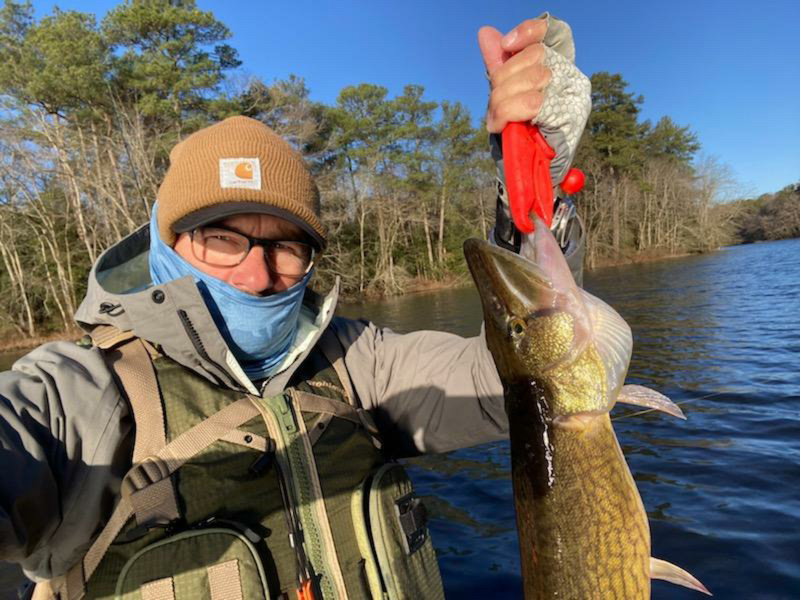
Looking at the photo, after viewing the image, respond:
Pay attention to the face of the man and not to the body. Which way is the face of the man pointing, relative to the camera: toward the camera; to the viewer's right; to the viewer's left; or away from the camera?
toward the camera

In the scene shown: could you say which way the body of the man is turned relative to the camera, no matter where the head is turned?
toward the camera
